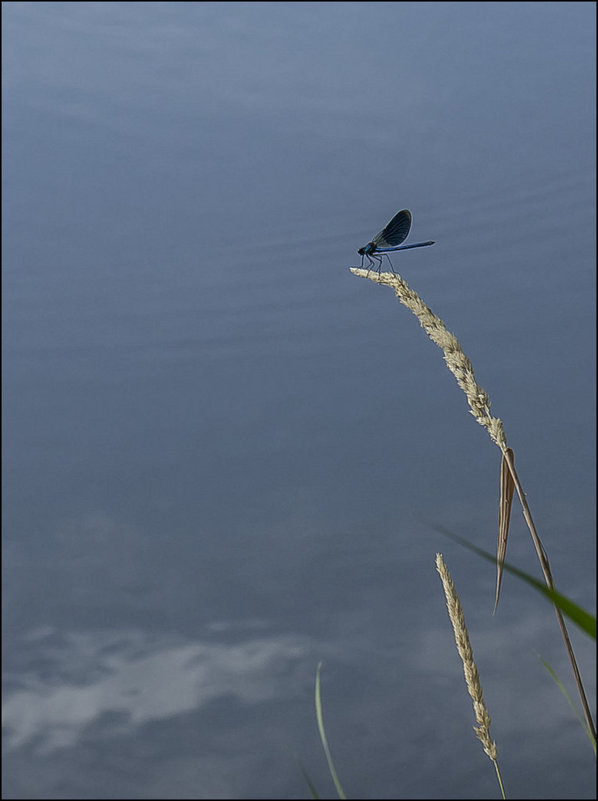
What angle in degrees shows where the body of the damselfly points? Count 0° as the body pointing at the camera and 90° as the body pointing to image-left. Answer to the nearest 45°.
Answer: approximately 90°
